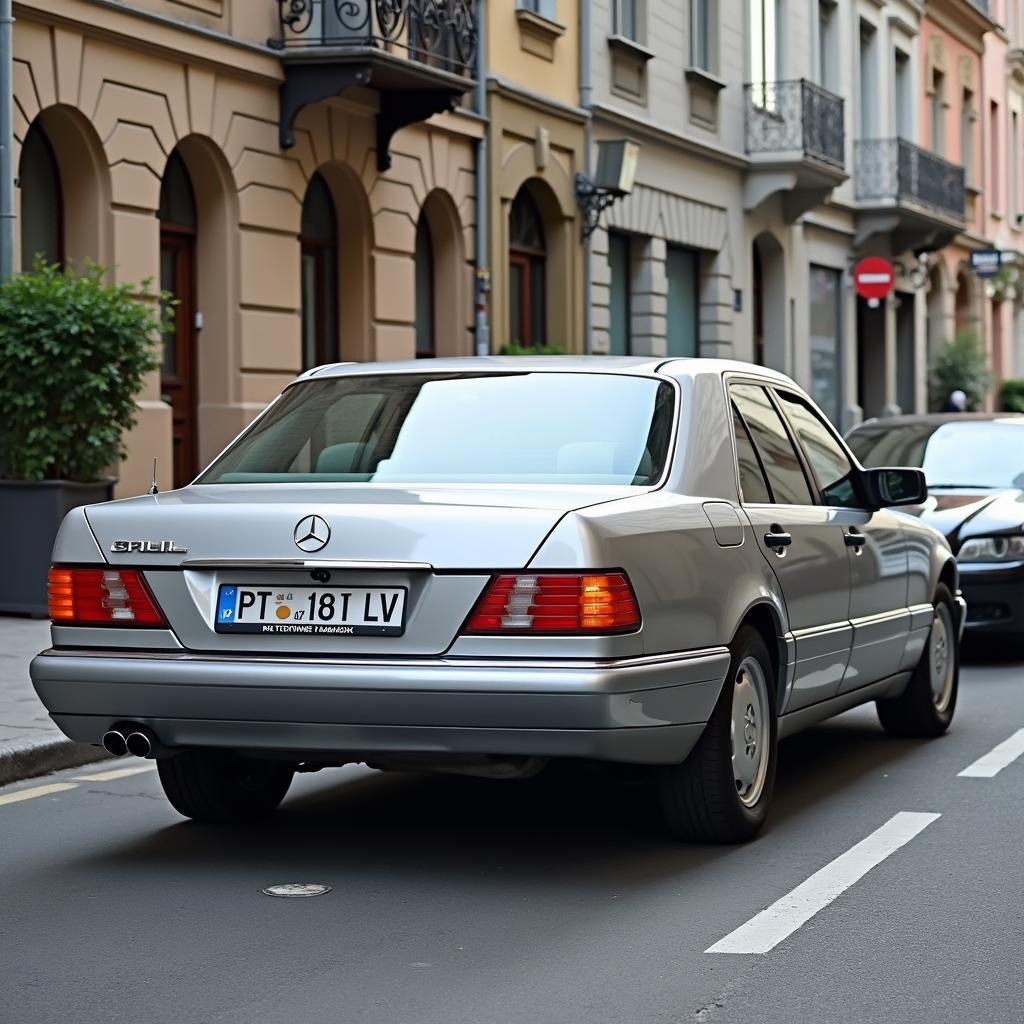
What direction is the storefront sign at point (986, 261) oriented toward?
toward the camera

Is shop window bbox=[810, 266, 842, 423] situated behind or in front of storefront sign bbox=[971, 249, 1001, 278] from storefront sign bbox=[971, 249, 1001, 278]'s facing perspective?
in front

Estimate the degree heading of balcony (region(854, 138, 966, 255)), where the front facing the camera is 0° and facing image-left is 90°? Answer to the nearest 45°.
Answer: approximately 315°

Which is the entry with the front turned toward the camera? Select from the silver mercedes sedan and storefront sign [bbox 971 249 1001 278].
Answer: the storefront sign

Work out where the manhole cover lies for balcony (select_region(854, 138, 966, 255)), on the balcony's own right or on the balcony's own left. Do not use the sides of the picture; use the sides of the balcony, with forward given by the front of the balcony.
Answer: on the balcony's own right

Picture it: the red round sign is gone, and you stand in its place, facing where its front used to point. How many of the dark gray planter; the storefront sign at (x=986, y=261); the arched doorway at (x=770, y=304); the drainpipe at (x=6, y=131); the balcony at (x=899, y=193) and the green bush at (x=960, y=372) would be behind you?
3

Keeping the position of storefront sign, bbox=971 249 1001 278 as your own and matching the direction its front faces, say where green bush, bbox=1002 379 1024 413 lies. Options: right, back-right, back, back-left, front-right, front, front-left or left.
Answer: back

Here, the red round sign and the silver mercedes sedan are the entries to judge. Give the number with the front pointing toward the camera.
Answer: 1

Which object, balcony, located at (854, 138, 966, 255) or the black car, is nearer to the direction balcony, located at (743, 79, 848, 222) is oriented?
the black car

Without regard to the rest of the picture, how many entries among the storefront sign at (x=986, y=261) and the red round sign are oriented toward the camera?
2

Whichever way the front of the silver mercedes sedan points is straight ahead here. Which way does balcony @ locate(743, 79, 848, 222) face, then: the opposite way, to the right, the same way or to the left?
to the right

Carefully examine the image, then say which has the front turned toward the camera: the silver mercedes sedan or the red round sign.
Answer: the red round sign

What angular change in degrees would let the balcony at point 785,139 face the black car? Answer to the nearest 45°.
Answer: approximately 45° to its right

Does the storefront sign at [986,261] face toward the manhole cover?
yes

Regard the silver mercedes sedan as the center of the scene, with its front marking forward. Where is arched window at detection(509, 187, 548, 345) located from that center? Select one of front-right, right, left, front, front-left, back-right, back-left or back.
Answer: front-left

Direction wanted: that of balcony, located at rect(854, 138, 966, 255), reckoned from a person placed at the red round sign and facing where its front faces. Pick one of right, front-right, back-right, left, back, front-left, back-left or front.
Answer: back
